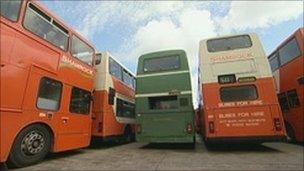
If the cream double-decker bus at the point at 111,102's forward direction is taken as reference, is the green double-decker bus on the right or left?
on its right

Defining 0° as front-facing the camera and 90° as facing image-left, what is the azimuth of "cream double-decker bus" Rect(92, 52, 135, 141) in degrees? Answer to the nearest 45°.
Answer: approximately 225°

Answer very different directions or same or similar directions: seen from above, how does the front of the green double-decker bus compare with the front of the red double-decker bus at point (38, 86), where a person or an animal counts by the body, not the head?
same or similar directions

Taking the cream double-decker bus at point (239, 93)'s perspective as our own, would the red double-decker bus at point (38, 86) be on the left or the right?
on its left

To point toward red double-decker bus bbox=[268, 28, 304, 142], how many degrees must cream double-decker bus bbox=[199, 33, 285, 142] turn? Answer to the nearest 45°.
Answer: approximately 45° to its right

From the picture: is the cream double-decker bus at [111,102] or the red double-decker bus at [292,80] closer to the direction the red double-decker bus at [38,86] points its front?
the cream double-decker bus

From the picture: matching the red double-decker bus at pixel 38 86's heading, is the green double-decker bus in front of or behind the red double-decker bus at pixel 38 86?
in front

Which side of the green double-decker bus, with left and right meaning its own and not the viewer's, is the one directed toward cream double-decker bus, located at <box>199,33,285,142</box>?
right

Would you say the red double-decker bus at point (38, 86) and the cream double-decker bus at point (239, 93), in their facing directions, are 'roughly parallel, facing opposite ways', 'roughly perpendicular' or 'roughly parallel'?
roughly parallel

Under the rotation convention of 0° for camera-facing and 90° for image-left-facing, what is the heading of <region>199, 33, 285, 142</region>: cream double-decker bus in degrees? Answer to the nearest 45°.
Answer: approximately 180°

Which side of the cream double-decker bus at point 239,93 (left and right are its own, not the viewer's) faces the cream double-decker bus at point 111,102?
left

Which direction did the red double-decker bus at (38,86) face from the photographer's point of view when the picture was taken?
facing away from the viewer and to the right of the viewer

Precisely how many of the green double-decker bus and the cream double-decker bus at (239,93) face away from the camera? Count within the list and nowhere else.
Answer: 2

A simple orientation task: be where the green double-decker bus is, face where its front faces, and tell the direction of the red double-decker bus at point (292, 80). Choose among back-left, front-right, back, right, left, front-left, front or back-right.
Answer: right

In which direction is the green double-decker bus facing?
away from the camera
